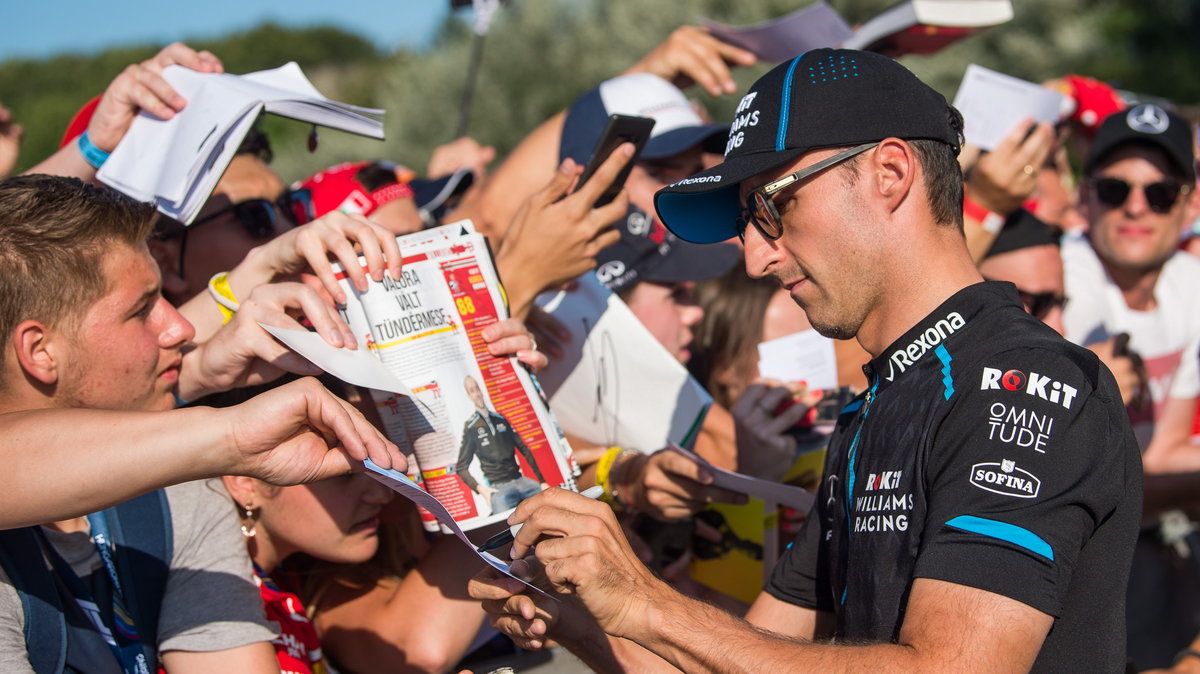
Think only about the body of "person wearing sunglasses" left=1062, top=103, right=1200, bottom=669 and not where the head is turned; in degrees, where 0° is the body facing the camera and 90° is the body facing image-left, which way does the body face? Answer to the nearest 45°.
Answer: approximately 0°

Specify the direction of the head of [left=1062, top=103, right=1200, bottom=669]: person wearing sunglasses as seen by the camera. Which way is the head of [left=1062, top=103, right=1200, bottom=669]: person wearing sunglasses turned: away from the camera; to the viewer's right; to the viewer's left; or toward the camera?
toward the camera

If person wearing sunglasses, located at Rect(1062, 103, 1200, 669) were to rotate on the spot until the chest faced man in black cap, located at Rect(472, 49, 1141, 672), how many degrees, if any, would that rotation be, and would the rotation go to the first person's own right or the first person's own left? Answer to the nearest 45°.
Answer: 0° — they already face them

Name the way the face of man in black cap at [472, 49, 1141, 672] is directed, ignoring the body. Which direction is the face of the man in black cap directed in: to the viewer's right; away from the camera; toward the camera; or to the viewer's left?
to the viewer's left
